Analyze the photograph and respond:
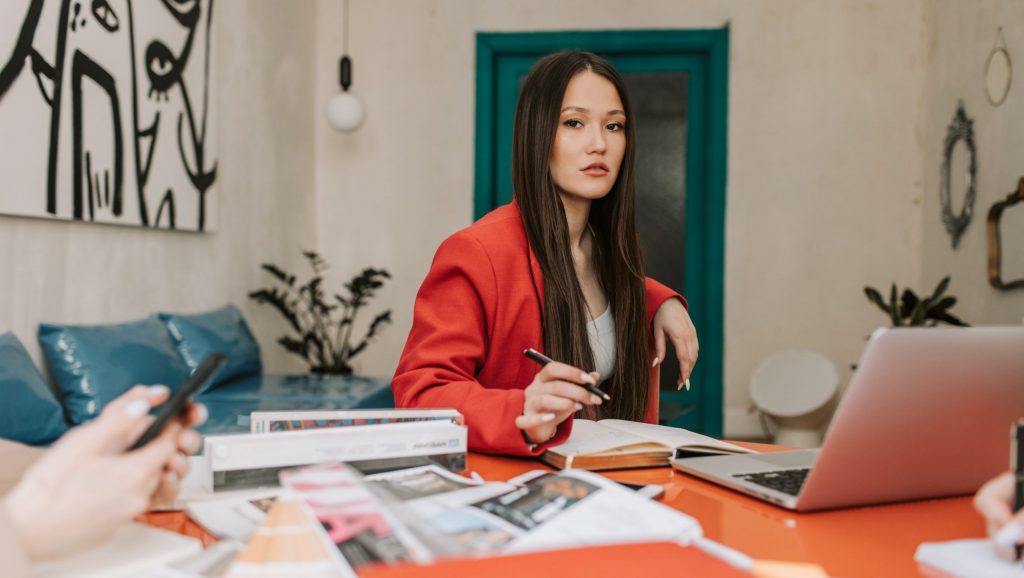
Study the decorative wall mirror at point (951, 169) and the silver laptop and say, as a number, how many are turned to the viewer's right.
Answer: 0

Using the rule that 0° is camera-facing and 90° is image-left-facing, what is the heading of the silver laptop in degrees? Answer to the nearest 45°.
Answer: approximately 135°

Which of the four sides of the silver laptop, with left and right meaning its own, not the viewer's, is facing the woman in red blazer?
front

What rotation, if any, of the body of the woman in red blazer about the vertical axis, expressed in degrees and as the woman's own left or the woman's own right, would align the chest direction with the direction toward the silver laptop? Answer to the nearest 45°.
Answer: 0° — they already face it

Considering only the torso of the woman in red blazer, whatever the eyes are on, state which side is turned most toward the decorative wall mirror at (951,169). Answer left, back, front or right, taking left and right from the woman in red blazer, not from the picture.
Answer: left

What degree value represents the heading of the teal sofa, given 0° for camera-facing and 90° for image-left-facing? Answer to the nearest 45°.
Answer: approximately 315°

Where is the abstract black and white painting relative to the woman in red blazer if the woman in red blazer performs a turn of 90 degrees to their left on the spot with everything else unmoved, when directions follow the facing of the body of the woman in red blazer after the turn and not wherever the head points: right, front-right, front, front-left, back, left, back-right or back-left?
left

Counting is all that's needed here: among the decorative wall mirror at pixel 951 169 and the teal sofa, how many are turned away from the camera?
0

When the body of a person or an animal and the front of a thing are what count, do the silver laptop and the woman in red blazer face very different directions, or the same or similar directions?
very different directions

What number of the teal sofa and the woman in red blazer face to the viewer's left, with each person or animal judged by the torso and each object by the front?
0

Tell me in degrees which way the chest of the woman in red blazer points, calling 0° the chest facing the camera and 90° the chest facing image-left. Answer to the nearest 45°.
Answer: approximately 315°

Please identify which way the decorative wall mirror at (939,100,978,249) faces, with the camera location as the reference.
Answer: facing the viewer and to the left of the viewer

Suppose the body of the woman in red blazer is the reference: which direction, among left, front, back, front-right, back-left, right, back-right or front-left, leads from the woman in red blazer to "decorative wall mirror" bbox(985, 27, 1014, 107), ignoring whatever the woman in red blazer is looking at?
left
